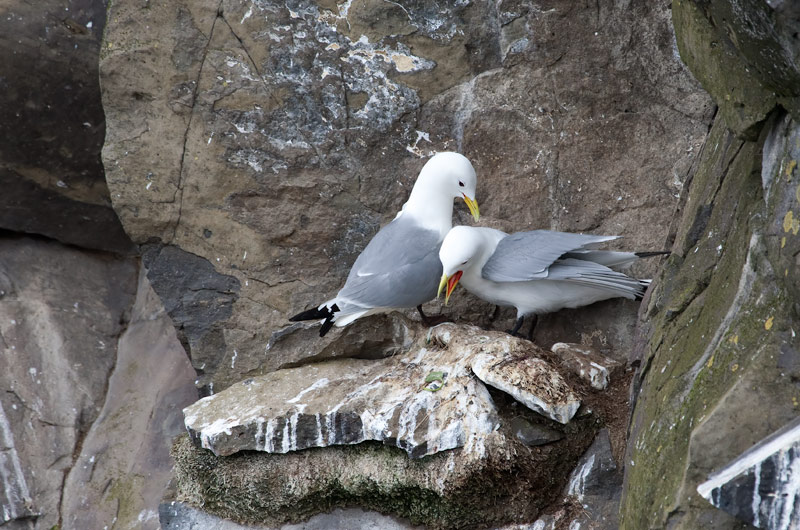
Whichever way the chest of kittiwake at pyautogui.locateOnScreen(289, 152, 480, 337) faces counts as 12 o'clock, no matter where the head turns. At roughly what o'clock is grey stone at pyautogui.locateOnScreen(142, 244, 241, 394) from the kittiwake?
The grey stone is roughly at 7 o'clock from the kittiwake.

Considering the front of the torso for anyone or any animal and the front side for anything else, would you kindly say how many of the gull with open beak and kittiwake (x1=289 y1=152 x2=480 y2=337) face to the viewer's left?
1

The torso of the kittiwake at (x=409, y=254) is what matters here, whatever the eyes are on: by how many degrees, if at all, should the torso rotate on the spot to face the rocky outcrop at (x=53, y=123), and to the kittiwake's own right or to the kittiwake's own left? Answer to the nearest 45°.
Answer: approximately 135° to the kittiwake's own left

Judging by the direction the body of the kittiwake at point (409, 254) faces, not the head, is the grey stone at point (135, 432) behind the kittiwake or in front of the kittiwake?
behind

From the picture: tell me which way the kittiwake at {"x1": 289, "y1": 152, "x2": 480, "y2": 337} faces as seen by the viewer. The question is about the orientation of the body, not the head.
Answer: to the viewer's right

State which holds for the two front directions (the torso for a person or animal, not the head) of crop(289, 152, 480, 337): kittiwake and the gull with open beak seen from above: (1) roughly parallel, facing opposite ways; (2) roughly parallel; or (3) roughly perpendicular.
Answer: roughly parallel, facing opposite ways

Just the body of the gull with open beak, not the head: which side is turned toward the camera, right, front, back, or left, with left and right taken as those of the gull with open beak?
left
